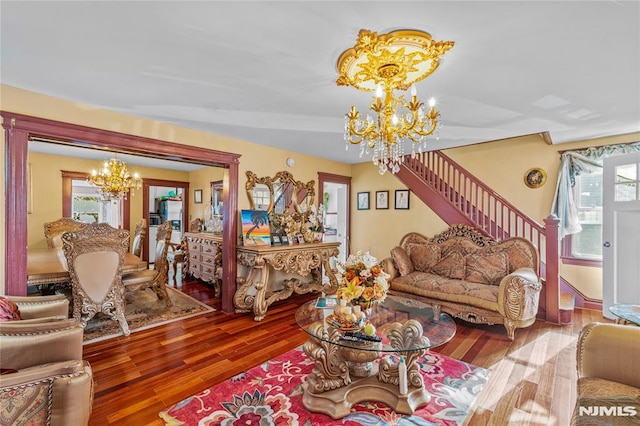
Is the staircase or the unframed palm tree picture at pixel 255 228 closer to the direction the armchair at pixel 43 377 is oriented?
the staircase

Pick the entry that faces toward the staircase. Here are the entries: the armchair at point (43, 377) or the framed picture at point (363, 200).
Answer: the armchair

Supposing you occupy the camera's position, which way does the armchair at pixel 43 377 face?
facing to the right of the viewer

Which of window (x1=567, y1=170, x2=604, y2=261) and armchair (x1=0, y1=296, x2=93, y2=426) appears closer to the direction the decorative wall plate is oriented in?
the armchair

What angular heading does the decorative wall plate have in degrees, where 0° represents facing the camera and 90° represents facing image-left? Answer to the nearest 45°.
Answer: approximately 0°

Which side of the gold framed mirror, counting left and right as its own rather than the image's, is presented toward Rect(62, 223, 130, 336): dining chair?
right

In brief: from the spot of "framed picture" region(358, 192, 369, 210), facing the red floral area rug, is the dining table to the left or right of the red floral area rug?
right

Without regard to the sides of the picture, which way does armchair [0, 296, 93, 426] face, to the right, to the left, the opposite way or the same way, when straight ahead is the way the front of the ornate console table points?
to the left

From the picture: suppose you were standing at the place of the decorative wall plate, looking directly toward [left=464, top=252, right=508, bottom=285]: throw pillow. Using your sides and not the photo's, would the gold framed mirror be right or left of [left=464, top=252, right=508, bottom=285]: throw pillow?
right
